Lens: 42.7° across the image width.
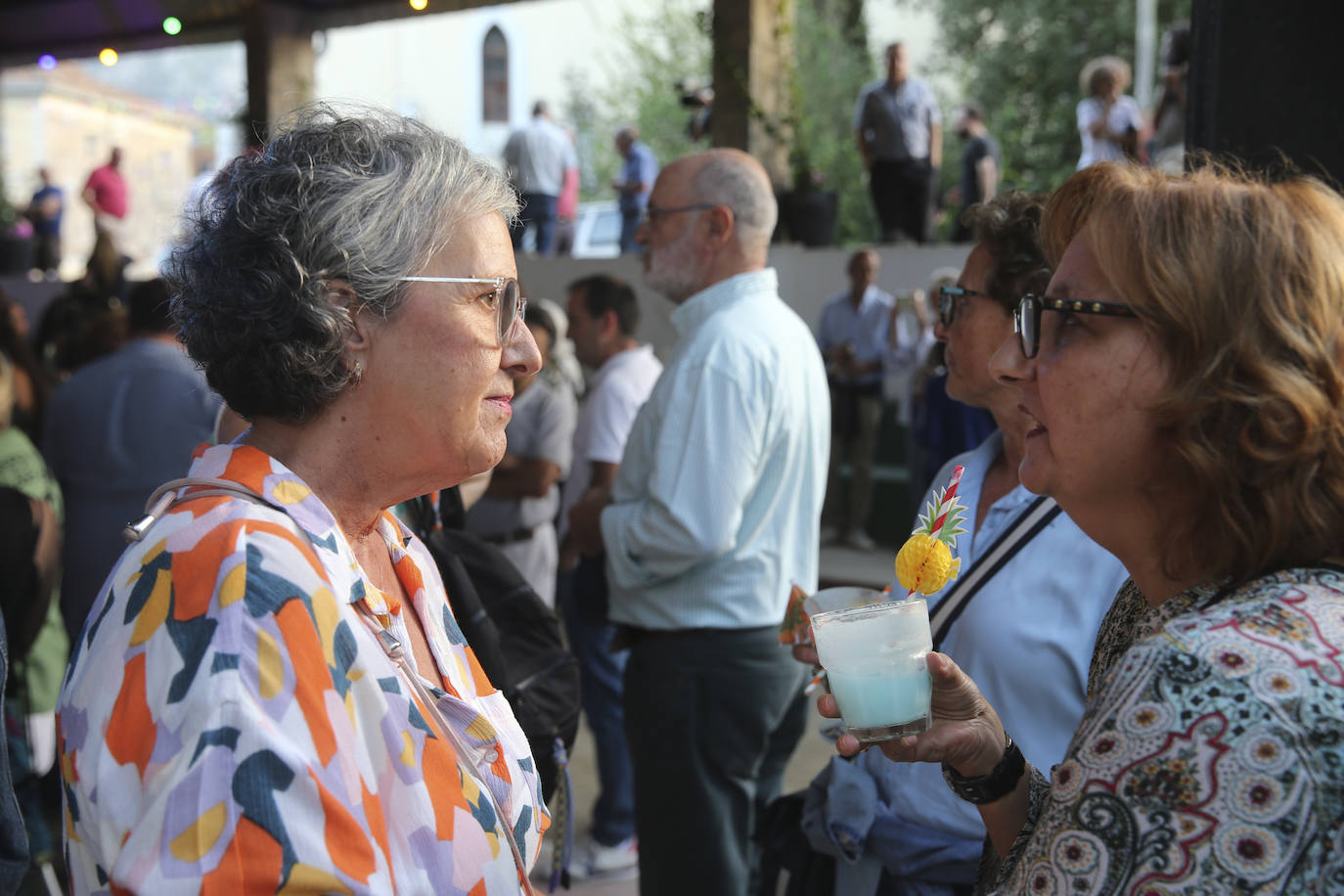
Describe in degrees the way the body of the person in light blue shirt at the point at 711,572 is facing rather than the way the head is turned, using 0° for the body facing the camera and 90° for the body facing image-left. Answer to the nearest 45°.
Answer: approximately 90°

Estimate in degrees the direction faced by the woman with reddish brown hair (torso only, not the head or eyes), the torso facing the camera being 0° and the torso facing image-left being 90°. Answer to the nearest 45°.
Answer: approximately 90°

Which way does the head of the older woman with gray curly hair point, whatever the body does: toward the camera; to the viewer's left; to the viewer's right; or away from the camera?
to the viewer's right

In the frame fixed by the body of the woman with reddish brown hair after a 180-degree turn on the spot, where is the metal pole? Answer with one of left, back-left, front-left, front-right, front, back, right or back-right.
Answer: left

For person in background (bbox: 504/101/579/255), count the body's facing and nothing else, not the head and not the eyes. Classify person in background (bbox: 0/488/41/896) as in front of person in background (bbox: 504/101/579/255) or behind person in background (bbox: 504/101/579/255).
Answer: behind

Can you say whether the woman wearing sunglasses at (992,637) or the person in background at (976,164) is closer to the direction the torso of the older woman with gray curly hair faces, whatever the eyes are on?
the woman wearing sunglasses

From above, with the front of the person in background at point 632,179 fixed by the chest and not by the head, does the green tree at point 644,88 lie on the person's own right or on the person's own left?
on the person's own right

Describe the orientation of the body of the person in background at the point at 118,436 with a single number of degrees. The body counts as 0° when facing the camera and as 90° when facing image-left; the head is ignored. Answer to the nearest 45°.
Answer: approximately 180°

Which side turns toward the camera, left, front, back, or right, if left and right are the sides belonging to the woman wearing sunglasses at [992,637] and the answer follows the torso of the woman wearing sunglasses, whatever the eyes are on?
left

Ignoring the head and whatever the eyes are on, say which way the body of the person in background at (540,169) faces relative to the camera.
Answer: away from the camera

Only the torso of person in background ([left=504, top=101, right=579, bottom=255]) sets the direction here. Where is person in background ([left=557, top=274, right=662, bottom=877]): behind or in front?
behind

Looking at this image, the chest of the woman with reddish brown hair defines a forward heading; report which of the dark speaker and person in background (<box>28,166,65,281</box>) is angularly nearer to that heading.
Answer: the person in background

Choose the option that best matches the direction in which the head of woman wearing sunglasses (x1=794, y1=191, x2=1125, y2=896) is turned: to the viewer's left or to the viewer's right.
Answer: to the viewer's left
